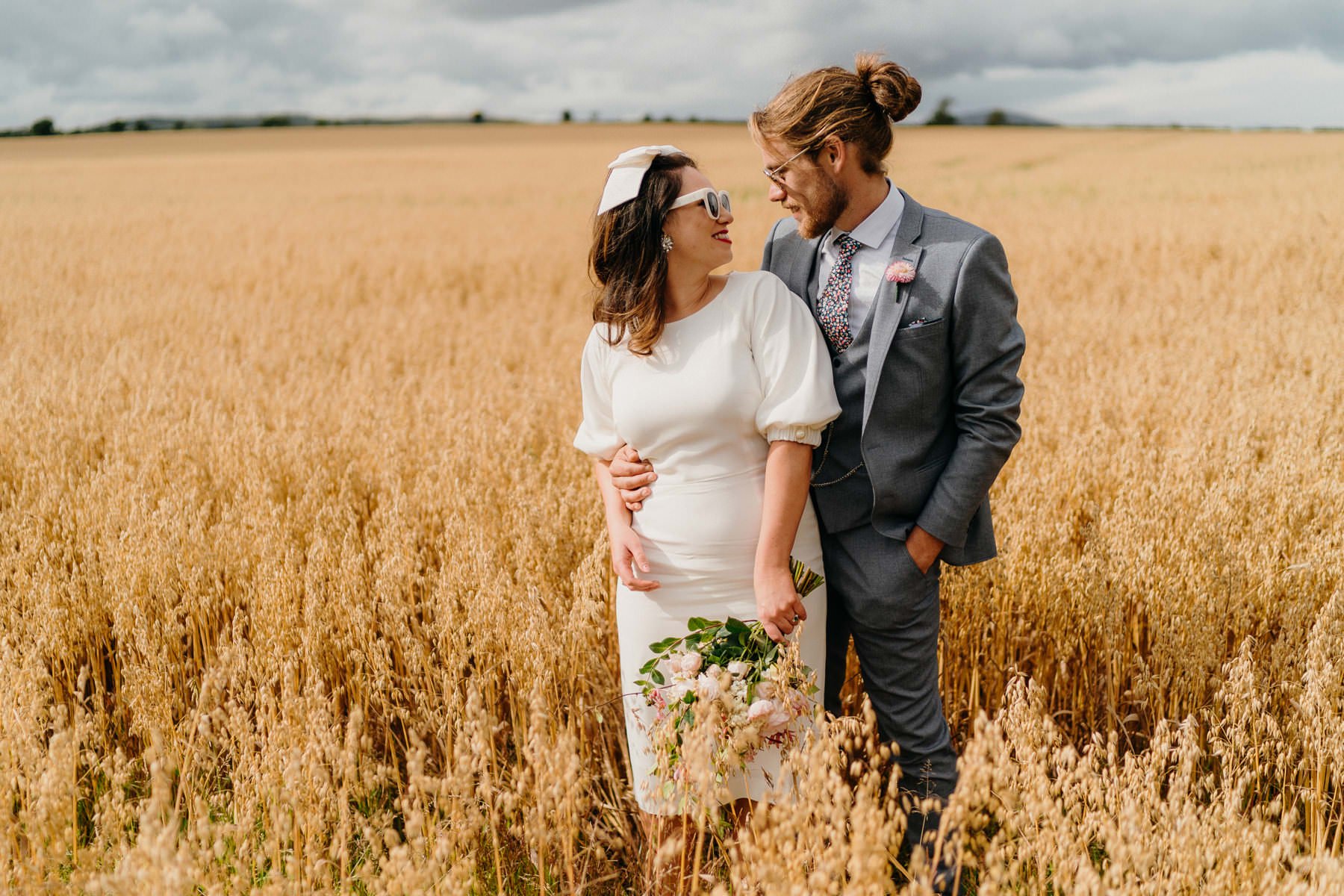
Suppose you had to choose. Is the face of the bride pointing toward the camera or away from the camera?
toward the camera

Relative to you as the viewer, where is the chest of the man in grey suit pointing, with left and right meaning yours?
facing the viewer and to the left of the viewer
